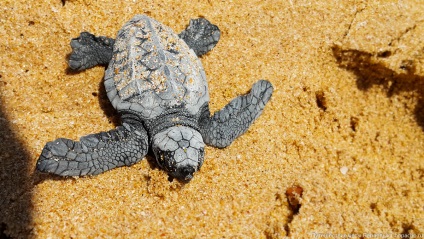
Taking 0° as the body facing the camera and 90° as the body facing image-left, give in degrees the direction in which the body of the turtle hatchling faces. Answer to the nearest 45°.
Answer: approximately 0°
